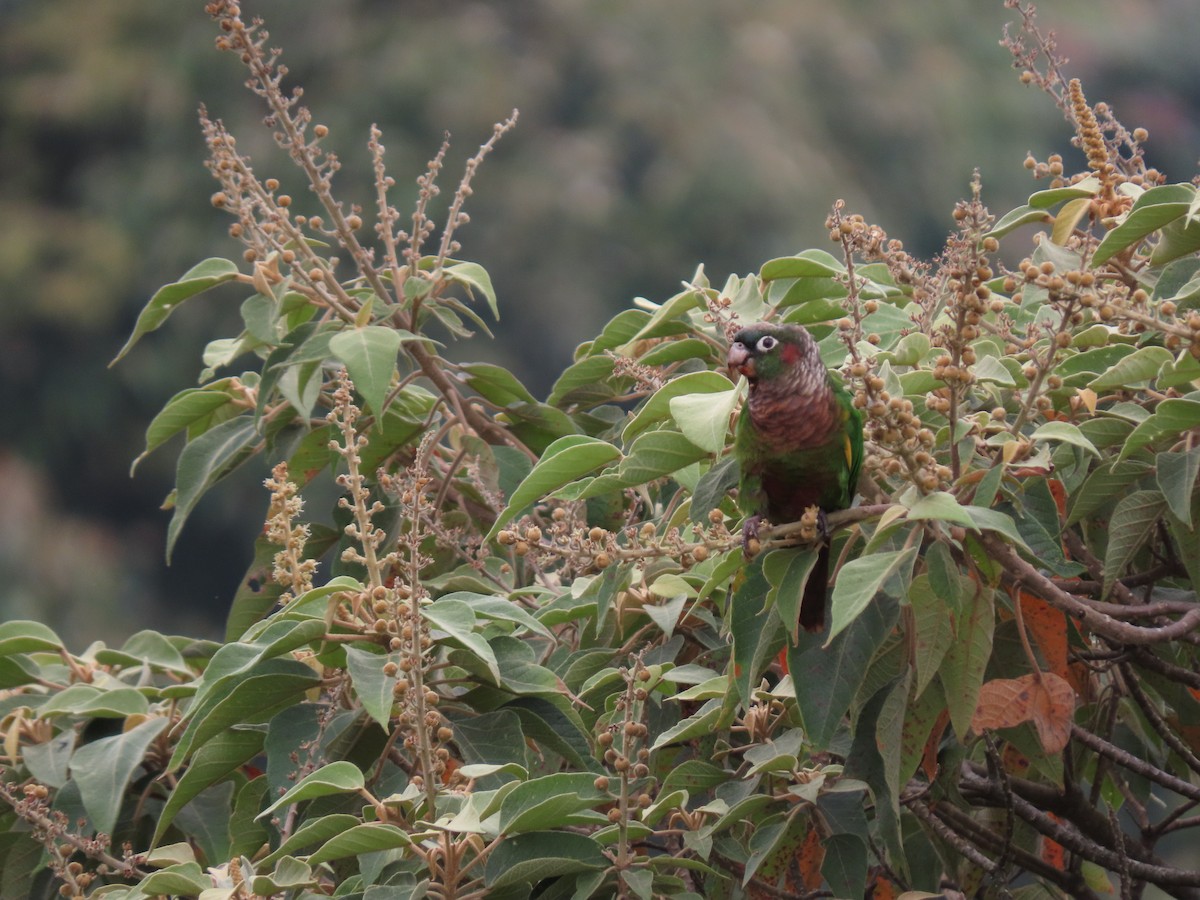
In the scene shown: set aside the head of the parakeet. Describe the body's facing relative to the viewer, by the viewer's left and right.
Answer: facing the viewer and to the left of the viewer
